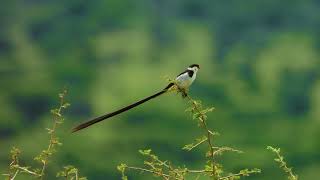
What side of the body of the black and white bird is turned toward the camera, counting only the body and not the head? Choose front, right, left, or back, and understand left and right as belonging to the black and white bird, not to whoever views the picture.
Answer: right
